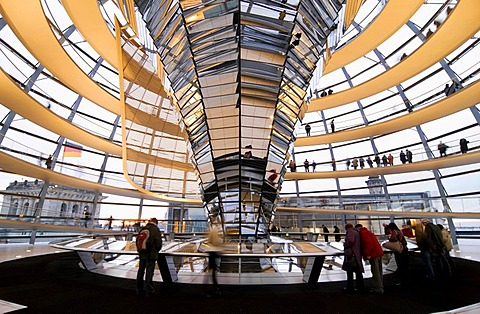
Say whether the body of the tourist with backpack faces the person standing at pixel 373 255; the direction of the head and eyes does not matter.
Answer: no

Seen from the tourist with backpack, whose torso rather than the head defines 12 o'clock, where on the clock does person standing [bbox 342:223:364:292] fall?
The person standing is roughly at 2 o'clock from the tourist with backpack.

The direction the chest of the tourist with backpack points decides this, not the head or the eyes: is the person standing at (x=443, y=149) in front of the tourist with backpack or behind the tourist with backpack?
in front

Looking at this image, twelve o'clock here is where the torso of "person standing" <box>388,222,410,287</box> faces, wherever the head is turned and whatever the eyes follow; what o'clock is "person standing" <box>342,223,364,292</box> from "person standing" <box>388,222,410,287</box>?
"person standing" <box>342,223,364,292</box> is roughly at 10 o'clock from "person standing" <box>388,222,410,287</box>.

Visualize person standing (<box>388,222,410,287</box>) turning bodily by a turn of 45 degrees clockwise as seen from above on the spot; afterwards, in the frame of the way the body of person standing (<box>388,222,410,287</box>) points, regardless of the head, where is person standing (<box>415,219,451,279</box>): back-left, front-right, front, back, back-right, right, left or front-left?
right

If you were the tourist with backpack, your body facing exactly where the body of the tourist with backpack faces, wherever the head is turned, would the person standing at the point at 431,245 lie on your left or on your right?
on your right

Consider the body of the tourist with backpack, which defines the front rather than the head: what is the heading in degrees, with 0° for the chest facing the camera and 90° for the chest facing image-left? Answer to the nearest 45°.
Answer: approximately 225°

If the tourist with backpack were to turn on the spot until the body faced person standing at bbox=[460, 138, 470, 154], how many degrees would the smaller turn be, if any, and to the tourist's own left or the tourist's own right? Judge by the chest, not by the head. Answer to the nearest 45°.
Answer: approximately 45° to the tourist's own right
